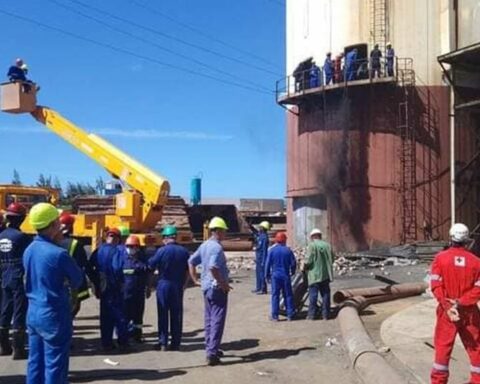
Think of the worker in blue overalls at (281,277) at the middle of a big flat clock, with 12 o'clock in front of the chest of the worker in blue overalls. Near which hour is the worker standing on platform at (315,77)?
The worker standing on platform is roughly at 12 o'clock from the worker in blue overalls.

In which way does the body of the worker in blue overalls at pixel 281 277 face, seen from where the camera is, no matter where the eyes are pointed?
away from the camera

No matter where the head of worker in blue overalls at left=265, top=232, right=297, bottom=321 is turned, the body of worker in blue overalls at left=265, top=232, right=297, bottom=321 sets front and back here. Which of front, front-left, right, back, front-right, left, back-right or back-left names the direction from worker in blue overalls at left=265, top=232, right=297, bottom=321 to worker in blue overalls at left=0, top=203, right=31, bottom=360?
back-left

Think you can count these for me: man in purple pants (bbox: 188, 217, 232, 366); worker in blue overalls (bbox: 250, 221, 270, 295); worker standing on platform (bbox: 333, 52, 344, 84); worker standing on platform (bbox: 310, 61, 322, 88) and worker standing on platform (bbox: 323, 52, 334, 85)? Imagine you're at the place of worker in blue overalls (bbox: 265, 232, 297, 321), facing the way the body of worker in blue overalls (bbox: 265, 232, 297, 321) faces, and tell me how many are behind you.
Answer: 1

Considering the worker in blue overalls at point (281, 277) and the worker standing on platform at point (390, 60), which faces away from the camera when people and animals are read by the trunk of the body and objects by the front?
the worker in blue overalls

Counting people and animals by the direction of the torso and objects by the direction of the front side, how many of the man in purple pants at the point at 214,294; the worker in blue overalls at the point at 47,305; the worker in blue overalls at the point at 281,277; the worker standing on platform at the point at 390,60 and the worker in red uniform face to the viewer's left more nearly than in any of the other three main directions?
1

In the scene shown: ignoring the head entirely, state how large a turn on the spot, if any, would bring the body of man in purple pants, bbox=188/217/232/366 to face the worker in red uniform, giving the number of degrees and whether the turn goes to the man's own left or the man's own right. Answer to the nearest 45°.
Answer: approximately 90° to the man's own right

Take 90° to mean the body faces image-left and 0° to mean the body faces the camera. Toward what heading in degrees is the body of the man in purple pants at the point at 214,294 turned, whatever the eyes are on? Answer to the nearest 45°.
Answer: approximately 225°

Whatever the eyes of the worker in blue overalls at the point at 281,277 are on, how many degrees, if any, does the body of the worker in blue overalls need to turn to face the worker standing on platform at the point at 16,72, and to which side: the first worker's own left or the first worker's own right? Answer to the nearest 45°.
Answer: approximately 45° to the first worker's own left

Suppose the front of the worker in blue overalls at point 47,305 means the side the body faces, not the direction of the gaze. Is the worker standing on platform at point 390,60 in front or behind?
in front

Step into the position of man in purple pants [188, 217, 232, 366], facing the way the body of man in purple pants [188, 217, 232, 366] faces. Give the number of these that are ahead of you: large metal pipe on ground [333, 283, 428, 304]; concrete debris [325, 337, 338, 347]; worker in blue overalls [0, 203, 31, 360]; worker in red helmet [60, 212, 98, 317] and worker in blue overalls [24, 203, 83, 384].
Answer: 2
